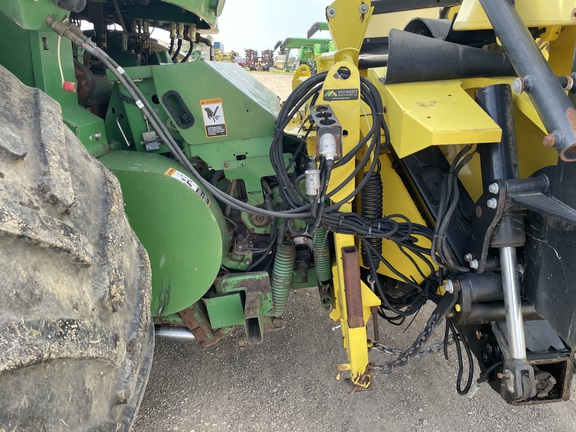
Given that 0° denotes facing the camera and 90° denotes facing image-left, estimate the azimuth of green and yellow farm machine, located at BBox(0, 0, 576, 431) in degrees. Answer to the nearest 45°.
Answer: approximately 270°
